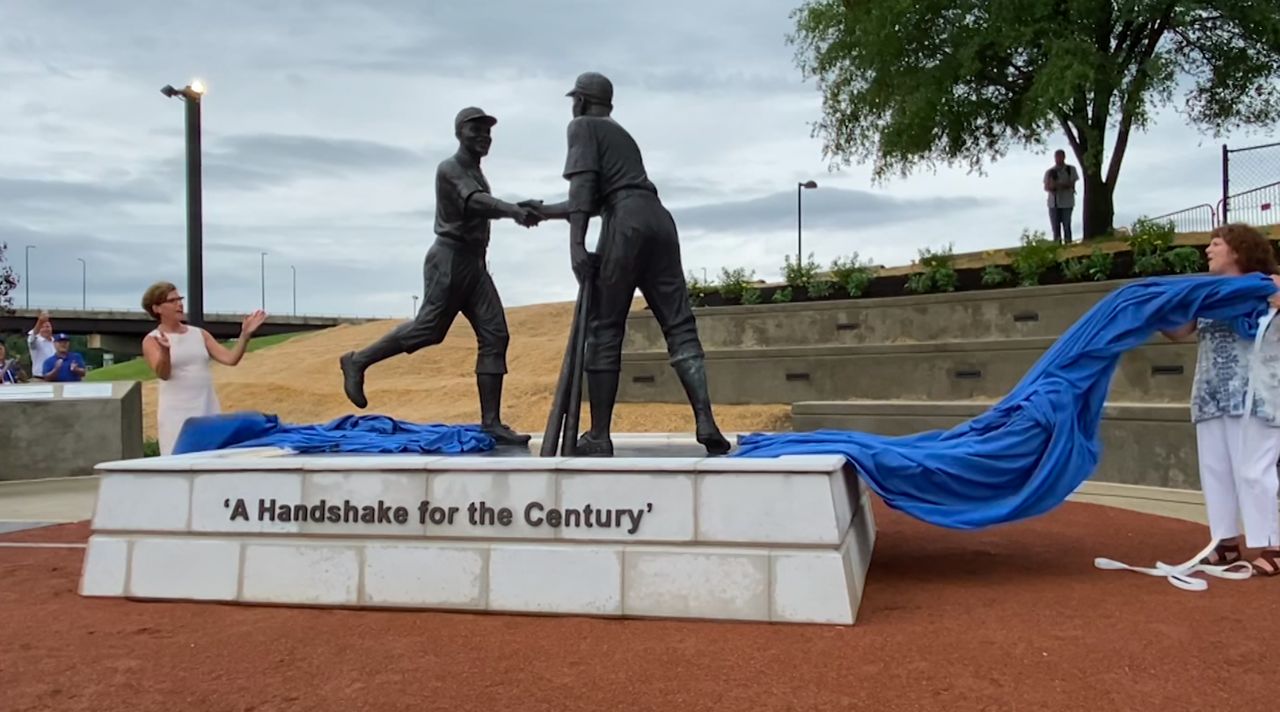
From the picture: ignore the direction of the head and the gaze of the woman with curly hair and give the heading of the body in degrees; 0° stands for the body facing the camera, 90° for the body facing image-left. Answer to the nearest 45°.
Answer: approximately 45°

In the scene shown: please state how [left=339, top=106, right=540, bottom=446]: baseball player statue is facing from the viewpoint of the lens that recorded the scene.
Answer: facing to the right of the viewer

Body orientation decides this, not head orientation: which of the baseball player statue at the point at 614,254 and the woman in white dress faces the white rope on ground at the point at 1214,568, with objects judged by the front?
the woman in white dress

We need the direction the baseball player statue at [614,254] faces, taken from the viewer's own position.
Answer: facing away from the viewer and to the left of the viewer

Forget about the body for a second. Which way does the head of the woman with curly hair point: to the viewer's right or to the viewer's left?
to the viewer's left

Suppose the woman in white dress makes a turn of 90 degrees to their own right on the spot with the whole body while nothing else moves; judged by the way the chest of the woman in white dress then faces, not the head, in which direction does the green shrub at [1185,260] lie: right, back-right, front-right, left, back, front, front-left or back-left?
back-left

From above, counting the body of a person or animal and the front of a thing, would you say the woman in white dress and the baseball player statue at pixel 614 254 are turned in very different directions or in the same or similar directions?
very different directions

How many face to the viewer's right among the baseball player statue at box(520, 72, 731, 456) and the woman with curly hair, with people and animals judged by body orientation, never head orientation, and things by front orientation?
0

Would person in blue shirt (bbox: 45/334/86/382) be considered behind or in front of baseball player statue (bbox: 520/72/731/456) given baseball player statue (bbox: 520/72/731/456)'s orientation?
in front

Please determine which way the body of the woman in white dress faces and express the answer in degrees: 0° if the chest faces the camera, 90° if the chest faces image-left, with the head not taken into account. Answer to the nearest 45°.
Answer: approximately 315°

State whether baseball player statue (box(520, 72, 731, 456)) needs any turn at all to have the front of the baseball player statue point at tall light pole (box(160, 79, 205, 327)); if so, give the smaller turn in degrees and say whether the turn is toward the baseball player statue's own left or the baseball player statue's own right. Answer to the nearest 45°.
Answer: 0° — it already faces it

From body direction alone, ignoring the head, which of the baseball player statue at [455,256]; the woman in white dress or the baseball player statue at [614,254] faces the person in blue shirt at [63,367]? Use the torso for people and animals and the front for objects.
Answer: the baseball player statue at [614,254]

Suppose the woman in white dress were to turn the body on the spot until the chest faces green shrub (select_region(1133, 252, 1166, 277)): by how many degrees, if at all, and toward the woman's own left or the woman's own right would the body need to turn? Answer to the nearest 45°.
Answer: approximately 45° to the woman's own left

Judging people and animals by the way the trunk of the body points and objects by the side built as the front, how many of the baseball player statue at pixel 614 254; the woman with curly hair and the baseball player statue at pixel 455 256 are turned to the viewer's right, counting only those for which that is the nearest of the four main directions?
1

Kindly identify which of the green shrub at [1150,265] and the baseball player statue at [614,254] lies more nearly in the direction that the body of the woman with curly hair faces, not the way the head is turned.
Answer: the baseball player statue

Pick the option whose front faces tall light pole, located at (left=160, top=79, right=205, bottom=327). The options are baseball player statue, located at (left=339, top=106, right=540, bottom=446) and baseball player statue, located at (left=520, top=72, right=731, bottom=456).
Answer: baseball player statue, located at (left=520, top=72, right=731, bottom=456)

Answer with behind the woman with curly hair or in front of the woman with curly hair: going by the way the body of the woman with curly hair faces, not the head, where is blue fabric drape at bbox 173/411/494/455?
in front

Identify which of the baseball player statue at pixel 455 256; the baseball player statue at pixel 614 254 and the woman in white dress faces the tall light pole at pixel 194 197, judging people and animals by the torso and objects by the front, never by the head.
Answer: the baseball player statue at pixel 614 254

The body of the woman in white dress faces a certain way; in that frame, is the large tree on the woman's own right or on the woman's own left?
on the woman's own left
